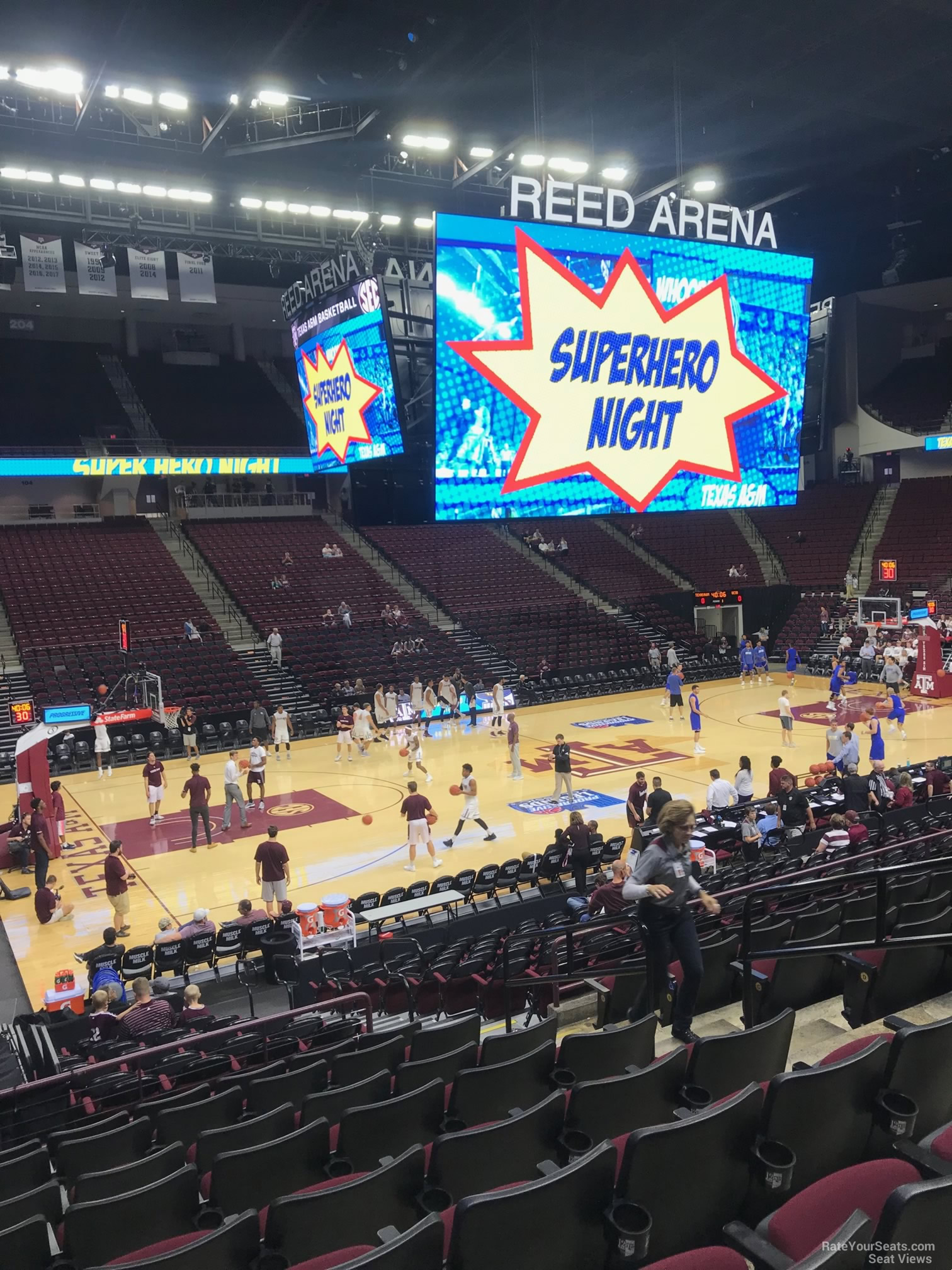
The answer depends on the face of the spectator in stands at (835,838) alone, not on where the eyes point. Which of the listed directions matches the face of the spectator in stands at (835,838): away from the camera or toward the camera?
away from the camera

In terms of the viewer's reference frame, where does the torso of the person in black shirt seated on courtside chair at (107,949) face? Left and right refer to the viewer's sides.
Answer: facing away from the viewer

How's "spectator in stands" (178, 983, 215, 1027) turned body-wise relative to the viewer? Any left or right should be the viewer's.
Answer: facing away from the viewer

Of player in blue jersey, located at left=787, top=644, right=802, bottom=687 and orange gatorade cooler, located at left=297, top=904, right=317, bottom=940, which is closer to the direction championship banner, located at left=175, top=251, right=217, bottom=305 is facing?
the orange gatorade cooler

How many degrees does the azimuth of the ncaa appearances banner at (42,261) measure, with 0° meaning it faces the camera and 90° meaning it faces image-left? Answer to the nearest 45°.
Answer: approximately 0°

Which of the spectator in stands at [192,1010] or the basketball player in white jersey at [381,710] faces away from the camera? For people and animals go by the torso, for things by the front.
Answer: the spectator in stands

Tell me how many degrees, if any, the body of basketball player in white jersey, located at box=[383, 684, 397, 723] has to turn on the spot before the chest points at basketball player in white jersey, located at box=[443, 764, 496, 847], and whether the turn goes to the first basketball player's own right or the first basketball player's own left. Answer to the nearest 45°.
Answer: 0° — they already face them
